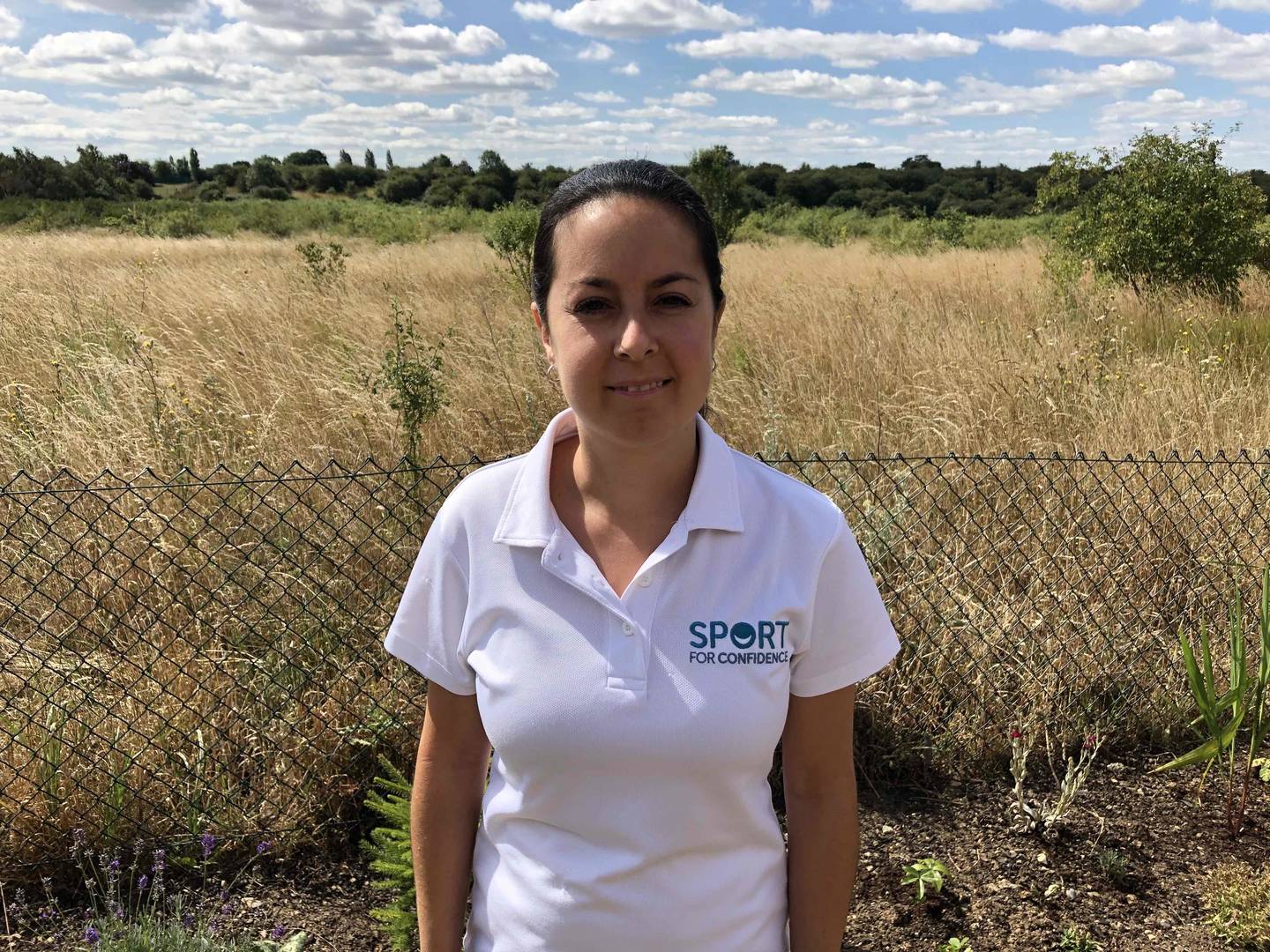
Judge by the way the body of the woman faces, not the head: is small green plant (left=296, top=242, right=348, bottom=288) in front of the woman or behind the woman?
behind

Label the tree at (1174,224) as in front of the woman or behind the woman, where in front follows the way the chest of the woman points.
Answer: behind

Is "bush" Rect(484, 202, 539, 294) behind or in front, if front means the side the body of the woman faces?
behind

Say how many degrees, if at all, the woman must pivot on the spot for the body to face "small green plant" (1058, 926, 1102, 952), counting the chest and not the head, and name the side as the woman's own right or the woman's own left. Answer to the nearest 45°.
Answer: approximately 135° to the woman's own left

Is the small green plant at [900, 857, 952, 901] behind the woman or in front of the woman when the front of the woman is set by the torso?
behind

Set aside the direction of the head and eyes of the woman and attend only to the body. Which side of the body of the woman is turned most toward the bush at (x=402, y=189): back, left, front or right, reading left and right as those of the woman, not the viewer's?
back

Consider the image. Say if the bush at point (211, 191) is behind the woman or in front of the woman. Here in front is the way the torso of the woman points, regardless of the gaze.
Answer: behind

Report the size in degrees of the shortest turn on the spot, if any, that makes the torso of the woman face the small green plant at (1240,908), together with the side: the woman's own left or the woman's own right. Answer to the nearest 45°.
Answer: approximately 135° to the woman's own left

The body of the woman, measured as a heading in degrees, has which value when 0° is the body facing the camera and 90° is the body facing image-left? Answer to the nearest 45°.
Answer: approximately 0°

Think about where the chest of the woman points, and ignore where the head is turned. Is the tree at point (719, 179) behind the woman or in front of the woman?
behind

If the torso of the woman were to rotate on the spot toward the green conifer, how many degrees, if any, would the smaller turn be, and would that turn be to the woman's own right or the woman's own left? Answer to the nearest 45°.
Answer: approximately 135° to the woman's own right

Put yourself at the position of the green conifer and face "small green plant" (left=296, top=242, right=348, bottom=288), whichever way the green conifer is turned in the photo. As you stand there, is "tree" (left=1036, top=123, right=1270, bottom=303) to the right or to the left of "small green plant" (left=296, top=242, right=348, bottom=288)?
right
